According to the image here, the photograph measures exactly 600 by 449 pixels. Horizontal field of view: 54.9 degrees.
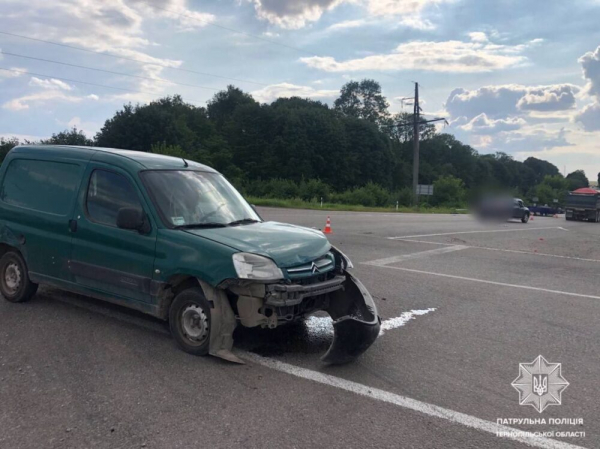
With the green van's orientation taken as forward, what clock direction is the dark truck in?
The dark truck is roughly at 9 o'clock from the green van.

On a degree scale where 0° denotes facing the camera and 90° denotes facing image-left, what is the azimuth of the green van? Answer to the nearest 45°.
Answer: approximately 315°
